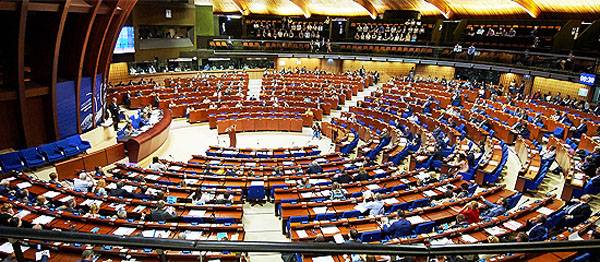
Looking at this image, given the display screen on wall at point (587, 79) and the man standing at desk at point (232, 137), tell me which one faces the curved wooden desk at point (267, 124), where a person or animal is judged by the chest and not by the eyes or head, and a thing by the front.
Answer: the display screen on wall

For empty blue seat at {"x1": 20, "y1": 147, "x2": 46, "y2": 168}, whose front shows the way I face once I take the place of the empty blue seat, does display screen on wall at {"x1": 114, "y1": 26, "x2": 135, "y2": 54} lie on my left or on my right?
on my left

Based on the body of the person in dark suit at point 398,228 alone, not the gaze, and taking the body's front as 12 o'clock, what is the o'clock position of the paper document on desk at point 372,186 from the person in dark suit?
The paper document on desk is roughly at 1 o'clock from the person in dark suit.

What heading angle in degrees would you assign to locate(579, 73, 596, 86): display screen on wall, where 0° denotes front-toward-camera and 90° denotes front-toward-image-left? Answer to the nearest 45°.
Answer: approximately 45°

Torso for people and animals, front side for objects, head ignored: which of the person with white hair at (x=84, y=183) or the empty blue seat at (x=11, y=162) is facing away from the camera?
the person with white hair

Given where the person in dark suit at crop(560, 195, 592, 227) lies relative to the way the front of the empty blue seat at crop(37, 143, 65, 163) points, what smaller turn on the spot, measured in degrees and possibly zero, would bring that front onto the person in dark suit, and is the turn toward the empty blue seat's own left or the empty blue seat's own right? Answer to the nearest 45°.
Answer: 0° — it already faces them

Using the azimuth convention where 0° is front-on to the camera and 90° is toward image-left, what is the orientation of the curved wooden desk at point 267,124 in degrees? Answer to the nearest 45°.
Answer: approximately 0°

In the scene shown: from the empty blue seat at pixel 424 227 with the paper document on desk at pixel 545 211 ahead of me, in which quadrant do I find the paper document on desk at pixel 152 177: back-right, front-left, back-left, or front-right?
back-left

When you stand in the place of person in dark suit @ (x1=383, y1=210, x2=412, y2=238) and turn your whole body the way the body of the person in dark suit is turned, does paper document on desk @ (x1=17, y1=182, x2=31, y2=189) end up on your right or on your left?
on your left

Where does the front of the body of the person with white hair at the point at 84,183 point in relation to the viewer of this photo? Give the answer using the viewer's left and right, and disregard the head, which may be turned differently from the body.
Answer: facing away from the viewer
